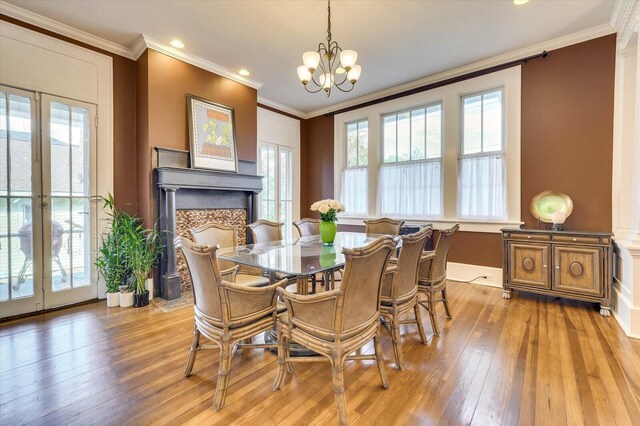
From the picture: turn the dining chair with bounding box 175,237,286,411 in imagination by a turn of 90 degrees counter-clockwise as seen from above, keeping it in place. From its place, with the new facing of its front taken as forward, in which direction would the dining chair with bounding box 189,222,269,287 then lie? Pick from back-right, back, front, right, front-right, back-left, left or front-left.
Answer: front-right

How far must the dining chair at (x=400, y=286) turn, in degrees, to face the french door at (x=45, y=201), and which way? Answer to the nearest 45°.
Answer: approximately 45° to its left

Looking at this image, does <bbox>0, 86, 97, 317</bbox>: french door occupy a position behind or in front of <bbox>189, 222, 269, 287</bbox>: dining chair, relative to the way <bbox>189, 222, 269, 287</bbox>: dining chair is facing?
behind

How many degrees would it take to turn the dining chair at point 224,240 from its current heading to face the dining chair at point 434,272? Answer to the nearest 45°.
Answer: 0° — it already faces it

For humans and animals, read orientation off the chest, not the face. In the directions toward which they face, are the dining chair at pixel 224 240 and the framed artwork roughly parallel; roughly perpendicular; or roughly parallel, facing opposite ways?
roughly parallel

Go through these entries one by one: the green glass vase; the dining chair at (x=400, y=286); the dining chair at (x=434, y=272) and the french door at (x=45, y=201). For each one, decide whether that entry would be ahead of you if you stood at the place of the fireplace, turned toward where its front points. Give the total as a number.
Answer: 3

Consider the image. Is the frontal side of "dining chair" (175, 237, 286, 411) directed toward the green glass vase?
yes

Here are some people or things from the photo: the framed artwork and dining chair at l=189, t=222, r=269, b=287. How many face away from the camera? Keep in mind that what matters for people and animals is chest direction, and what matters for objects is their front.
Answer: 0

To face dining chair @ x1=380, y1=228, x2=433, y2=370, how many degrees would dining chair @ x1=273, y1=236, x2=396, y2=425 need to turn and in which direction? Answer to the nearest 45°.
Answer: approximately 90° to its right

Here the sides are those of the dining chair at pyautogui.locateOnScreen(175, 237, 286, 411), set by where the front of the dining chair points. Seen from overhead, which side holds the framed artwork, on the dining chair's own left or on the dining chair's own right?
on the dining chair's own left

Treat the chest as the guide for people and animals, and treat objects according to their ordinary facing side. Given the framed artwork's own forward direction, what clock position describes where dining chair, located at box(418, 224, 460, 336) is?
The dining chair is roughly at 12 o'clock from the framed artwork.

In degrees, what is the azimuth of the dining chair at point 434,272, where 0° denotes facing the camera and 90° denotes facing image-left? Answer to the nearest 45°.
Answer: approximately 135°

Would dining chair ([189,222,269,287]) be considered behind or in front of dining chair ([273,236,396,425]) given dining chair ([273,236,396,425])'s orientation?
in front

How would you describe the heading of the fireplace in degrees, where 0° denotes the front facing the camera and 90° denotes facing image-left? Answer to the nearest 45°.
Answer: approximately 315°

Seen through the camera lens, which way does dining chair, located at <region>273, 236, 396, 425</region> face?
facing away from the viewer and to the left of the viewer

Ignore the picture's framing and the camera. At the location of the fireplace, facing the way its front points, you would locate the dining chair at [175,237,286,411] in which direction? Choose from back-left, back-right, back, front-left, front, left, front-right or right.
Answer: front-right

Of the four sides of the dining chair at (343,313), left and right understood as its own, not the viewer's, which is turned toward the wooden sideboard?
right

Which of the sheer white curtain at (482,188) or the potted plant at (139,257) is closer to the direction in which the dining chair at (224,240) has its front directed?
the sheer white curtain

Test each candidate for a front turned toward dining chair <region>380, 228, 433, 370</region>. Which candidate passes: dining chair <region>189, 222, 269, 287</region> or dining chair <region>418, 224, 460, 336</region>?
dining chair <region>189, 222, 269, 287</region>

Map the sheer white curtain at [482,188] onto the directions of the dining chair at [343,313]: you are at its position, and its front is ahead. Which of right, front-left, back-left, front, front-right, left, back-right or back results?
right
